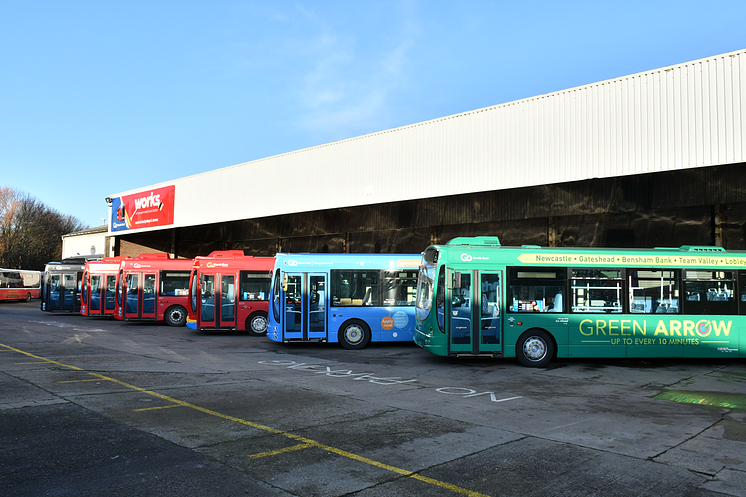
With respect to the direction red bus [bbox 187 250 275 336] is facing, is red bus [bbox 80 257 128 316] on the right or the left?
on its right

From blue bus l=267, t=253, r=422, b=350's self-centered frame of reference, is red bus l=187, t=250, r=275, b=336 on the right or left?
on its right

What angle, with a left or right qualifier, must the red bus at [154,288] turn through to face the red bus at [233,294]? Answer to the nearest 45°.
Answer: approximately 135° to its left

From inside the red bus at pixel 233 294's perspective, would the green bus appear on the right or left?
on its left

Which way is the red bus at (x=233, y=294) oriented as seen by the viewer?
to the viewer's left

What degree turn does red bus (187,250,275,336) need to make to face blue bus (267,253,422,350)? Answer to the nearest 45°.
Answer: approximately 135° to its left

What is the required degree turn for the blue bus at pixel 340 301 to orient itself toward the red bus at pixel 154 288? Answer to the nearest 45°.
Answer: approximately 45° to its right

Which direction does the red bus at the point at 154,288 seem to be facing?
to the viewer's left

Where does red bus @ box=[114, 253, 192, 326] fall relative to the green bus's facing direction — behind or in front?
in front

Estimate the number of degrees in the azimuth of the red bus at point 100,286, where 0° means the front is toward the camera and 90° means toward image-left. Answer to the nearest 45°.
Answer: approximately 90°

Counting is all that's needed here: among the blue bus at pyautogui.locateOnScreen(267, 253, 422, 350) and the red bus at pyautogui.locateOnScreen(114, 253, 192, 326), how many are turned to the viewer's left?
2

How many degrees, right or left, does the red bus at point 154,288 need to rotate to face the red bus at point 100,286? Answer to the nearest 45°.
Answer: approximately 45° to its right

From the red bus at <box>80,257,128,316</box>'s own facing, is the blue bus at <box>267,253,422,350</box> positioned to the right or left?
on its left

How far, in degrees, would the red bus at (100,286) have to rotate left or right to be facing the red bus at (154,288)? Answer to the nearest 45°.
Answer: approximately 135° to its left

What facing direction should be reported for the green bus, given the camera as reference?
facing to the left of the viewer
